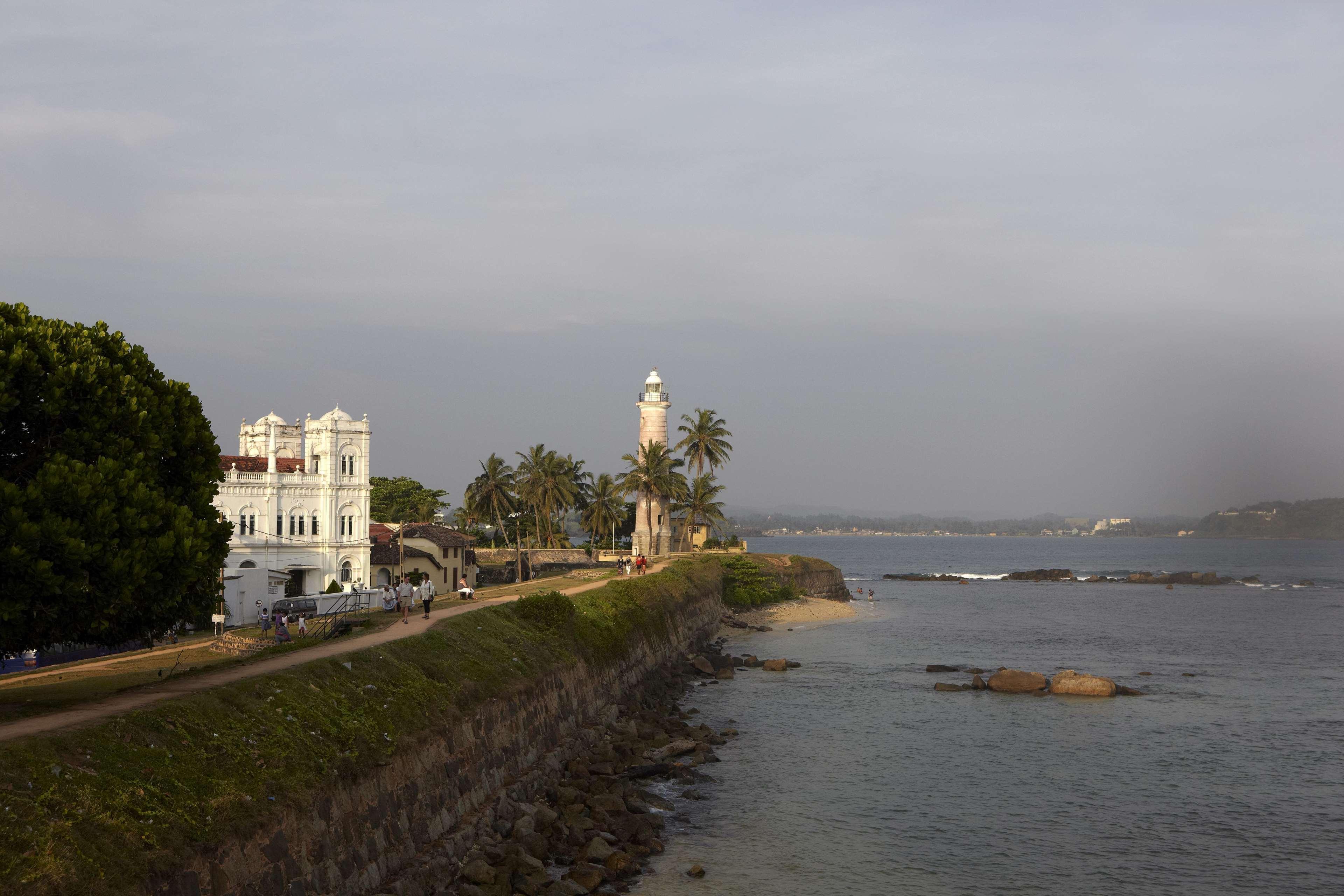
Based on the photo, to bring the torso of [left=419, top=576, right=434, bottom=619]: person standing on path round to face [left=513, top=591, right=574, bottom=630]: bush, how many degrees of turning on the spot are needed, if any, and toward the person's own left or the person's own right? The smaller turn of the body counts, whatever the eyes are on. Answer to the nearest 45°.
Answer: approximately 135° to the person's own left

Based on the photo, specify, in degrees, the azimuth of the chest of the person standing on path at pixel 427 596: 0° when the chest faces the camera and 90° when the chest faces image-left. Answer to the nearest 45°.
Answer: approximately 45°

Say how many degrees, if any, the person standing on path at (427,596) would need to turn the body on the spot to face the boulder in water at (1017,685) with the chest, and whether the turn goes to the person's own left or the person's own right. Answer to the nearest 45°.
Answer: approximately 135° to the person's own left

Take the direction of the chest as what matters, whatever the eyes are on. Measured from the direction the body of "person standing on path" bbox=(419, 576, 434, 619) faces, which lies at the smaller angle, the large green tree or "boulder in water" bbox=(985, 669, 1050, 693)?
the large green tree

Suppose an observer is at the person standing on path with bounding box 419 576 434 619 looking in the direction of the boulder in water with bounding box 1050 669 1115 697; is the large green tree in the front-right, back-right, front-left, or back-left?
back-right

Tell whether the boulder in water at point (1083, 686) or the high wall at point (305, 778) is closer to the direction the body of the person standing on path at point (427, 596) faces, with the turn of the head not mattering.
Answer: the high wall

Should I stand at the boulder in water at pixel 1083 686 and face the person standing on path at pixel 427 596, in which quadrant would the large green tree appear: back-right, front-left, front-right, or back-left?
front-left
